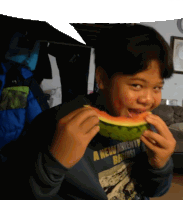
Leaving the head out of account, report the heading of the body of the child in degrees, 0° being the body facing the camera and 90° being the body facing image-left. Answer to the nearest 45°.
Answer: approximately 315°

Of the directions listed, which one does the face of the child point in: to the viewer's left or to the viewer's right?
to the viewer's right
